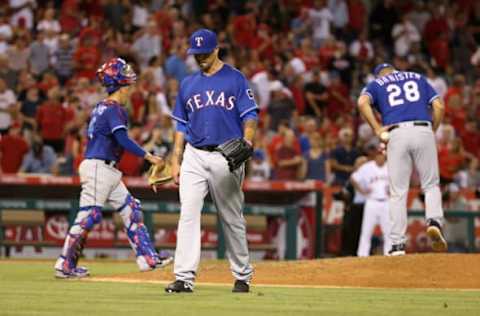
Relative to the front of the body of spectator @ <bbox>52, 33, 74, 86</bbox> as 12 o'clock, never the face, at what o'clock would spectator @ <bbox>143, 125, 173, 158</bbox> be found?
spectator @ <bbox>143, 125, 173, 158</bbox> is roughly at 11 o'clock from spectator @ <bbox>52, 33, 74, 86</bbox>.

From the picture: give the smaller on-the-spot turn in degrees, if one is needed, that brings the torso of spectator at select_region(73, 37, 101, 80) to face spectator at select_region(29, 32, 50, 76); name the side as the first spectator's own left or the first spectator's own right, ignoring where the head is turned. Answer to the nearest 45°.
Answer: approximately 90° to the first spectator's own right

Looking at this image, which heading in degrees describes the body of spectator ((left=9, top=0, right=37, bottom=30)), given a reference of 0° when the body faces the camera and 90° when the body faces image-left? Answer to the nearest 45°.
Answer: approximately 0°

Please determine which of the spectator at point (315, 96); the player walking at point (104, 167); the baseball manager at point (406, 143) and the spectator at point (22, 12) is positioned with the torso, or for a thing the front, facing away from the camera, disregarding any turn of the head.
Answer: the baseball manager

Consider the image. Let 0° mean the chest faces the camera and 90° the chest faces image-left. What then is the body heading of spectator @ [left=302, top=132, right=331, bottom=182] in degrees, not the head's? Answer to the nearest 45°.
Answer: approximately 0°

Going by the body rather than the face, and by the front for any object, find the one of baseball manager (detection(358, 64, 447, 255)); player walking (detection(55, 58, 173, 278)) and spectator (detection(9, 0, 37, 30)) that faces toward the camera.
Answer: the spectator

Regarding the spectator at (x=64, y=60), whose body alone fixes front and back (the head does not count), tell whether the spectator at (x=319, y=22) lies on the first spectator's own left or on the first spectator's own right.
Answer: on the first spectator's own left

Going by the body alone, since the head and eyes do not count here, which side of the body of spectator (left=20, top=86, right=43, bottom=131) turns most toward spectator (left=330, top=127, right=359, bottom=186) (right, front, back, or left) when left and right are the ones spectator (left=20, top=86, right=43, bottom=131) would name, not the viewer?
left

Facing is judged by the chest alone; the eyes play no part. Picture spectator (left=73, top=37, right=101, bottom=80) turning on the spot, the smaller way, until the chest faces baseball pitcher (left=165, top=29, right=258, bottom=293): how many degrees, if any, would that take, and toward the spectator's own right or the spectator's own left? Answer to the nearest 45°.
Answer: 0° — they already face them

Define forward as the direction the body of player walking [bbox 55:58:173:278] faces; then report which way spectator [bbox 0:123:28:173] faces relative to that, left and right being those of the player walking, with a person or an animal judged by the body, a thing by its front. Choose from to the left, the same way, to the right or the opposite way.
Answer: to the right

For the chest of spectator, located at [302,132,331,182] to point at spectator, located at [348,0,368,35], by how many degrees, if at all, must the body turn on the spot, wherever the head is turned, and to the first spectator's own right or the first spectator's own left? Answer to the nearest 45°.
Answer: approximately 180°

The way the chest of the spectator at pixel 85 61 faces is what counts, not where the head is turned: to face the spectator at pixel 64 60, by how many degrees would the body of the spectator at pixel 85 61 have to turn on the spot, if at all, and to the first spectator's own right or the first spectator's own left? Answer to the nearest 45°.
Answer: approximately 90° to the first spectator's own right

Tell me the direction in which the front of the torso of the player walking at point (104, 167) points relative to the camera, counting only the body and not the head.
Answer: to the viewer's right
